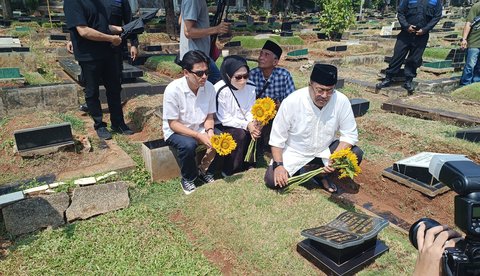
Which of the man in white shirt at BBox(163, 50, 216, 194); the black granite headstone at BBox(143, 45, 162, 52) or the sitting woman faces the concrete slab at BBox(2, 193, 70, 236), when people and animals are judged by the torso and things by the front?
the black granite headstone

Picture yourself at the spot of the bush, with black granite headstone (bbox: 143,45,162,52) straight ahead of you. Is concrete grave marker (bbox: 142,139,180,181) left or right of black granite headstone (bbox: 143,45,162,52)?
left

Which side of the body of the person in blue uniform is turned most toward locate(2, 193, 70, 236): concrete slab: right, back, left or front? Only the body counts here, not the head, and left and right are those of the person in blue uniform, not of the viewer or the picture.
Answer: front

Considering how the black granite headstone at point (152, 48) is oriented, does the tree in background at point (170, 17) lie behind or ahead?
behind

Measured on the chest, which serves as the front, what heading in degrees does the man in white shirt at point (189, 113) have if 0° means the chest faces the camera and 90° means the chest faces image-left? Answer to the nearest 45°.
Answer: approximately 315°

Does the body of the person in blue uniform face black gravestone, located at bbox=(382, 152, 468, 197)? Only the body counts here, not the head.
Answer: yes

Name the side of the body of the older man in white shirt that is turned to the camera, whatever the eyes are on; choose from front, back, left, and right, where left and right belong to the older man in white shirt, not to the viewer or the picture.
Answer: front

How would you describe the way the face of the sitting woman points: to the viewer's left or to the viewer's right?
to the viewer's right

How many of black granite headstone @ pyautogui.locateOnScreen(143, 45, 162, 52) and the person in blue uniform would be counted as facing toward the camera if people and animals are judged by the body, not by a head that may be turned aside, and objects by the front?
2

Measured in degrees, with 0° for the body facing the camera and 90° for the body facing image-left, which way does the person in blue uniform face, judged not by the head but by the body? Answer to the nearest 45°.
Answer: approximately 0°

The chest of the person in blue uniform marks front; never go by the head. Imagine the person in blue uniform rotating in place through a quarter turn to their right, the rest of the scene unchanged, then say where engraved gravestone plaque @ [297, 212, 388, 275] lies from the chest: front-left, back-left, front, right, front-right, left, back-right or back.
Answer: left
